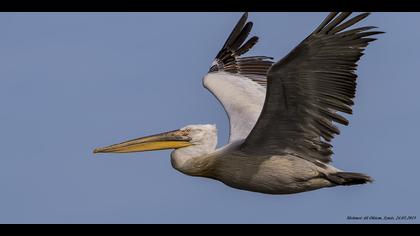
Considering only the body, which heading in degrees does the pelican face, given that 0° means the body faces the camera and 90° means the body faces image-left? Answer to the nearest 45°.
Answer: approximately 90°
